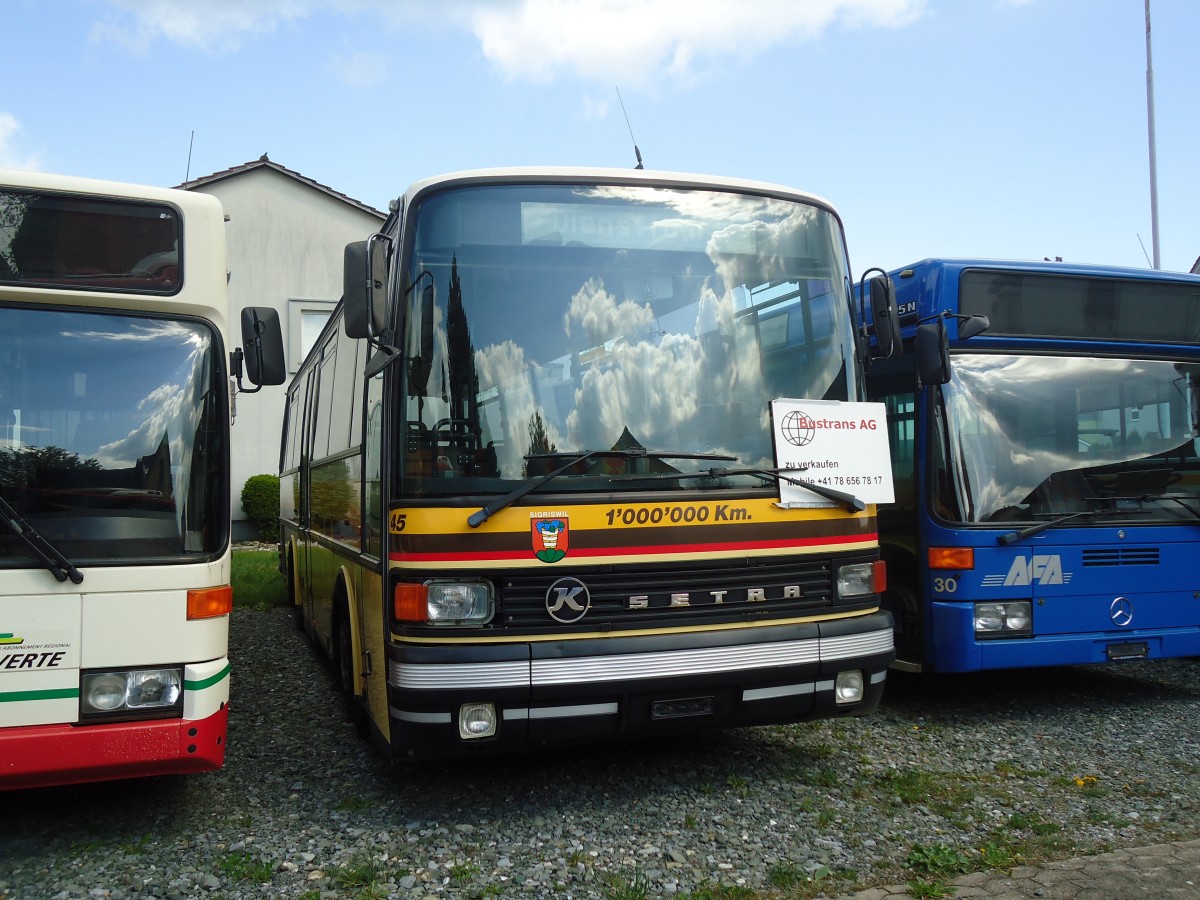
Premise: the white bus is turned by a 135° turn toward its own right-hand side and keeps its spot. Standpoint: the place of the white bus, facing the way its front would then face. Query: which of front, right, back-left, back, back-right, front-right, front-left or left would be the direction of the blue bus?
back-right

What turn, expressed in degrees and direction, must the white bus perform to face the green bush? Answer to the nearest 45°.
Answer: approximately 180°

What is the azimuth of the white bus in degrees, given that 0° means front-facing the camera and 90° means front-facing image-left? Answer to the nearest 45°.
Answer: approximately 0°
